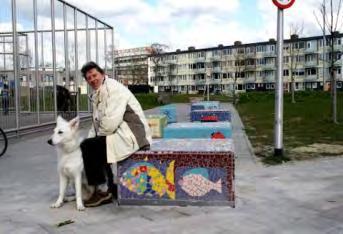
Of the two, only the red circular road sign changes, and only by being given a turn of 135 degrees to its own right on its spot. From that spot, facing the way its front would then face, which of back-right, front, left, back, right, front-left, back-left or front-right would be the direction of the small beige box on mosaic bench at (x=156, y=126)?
front

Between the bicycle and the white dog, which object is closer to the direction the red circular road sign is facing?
the white dog

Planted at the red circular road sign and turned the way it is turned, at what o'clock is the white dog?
The white dog is roughly at 1 o'clock from the red circular road sign.

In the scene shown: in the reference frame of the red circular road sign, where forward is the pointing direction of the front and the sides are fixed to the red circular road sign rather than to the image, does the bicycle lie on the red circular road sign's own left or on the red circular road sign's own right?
on the red circular road sign's own right

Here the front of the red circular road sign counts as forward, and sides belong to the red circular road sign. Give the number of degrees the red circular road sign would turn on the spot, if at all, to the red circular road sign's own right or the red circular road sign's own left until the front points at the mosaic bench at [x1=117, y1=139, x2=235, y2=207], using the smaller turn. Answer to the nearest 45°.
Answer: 0° — it already faces it

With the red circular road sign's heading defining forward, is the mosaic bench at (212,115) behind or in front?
behind

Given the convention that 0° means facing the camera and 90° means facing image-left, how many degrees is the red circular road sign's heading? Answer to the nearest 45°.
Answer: approximately 0°
